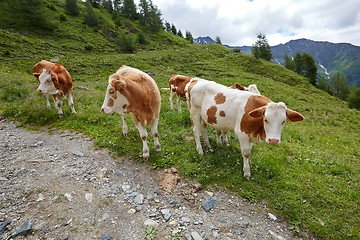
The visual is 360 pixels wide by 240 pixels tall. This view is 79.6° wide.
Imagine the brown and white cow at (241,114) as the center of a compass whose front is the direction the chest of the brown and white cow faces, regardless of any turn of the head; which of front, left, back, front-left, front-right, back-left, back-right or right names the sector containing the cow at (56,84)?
back-right

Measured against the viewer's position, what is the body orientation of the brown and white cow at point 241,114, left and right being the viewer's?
facing the viewer and to the right of the viewer

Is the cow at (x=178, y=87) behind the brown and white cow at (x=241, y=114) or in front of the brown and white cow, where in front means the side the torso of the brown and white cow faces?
behind

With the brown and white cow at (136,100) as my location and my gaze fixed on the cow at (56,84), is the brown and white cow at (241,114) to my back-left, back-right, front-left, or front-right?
back-right

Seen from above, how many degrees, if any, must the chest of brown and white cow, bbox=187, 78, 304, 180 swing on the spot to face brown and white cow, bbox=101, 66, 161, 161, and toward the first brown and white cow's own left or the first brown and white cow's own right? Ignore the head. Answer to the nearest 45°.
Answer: approximately 135° to the first brown and white cow's own right
